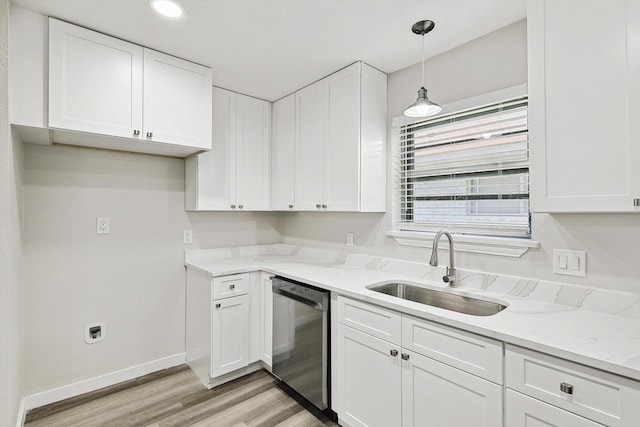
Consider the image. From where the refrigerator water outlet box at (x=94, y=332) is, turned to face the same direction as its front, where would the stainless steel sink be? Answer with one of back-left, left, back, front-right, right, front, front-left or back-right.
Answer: front-left

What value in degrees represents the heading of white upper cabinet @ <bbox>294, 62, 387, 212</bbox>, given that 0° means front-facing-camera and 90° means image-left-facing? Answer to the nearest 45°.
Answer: approximately 45°

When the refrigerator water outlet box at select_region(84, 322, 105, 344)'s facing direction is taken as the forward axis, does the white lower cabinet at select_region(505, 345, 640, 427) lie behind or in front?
in front

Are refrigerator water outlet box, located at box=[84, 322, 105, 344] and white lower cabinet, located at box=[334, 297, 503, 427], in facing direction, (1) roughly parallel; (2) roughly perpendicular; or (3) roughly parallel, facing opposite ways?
roughly perpendicular

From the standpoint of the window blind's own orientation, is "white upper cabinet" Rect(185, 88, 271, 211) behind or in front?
in front

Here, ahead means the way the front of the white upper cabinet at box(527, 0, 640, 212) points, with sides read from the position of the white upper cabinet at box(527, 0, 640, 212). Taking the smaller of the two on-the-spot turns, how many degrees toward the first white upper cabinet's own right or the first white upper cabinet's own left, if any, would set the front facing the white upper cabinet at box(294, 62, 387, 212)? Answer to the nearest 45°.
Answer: approximately 90° to the first white upper cabinet's own right

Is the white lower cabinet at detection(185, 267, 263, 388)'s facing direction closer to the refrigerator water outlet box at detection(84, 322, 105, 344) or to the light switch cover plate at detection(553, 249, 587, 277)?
the light switch cover plate
